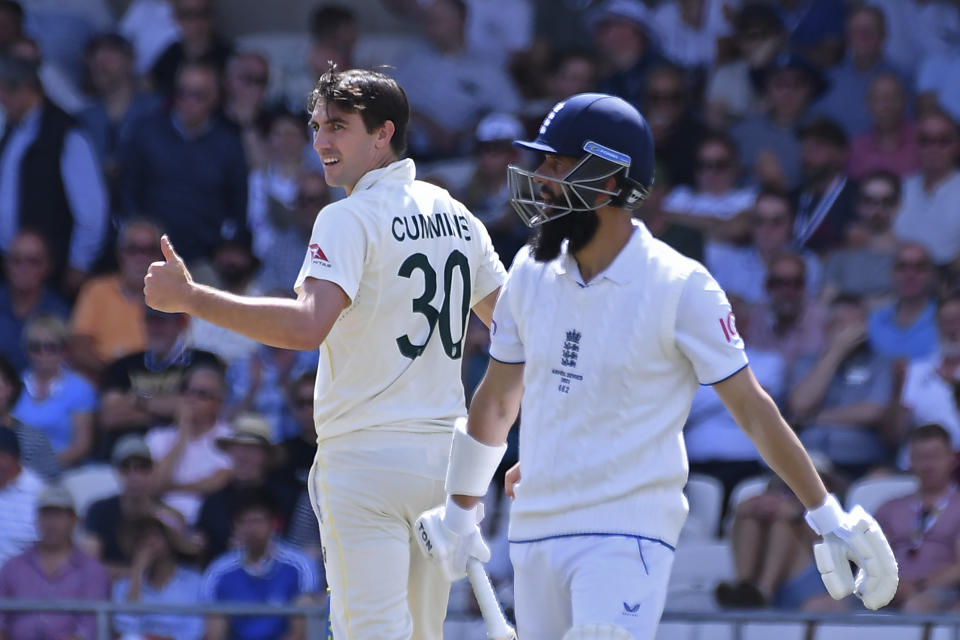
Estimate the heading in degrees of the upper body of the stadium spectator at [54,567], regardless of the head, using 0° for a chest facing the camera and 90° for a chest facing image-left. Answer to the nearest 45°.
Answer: approximately 0°

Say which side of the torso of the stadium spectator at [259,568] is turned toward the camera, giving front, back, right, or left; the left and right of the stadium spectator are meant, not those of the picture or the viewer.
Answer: front

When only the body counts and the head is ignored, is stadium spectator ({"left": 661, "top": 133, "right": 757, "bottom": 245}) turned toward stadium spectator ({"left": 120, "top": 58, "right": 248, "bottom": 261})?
no

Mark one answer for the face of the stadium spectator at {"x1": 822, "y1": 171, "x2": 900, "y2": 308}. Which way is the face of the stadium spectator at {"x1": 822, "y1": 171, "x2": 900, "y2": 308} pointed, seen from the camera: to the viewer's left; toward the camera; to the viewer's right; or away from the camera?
toward the camera

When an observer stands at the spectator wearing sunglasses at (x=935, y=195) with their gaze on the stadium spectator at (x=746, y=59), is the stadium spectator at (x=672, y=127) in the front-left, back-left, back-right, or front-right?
front-left

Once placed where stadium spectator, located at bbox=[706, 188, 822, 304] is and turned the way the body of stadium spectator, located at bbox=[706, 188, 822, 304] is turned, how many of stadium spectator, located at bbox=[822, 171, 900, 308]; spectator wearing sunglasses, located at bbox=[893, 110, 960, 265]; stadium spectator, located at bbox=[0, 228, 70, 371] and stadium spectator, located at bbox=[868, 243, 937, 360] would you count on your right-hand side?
1

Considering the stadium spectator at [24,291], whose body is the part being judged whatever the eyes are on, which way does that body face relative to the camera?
toward the camera

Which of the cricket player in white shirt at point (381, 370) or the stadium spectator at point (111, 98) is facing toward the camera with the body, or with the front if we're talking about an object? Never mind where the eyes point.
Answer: the stadium spectator

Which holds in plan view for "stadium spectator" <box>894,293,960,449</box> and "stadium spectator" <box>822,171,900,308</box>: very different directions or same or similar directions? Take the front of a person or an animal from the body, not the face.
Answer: same or similar directions

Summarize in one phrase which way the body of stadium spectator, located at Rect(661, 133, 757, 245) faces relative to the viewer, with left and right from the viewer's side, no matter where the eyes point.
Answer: facing the viewer

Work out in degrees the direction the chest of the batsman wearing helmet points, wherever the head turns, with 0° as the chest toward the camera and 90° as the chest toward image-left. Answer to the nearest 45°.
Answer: approximately 45°

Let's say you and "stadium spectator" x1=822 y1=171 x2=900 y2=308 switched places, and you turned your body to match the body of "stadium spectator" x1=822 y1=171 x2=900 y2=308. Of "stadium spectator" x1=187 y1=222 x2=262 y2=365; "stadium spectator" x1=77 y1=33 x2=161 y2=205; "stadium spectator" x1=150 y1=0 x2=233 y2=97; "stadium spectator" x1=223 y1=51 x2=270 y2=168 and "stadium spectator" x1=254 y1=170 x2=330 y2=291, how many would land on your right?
5

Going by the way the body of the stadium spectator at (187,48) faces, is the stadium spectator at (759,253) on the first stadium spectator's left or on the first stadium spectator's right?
on the first stadium spectator's left

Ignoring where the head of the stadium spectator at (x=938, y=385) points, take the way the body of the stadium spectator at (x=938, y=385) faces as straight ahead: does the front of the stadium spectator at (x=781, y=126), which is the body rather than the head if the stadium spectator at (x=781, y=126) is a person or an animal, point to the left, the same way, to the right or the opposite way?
the same way

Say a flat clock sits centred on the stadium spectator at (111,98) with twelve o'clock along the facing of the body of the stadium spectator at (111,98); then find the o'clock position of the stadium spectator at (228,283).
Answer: the stadium spectator at (228,283) is roughly at 11 o'clock from the stadium spectator at (111,98).
